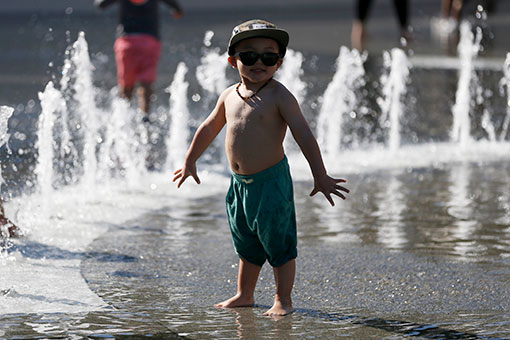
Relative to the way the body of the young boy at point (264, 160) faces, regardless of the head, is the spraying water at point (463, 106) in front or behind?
behind

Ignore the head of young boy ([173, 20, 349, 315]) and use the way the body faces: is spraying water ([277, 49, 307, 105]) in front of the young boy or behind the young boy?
behind

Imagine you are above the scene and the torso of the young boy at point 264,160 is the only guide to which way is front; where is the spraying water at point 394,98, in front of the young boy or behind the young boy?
behind

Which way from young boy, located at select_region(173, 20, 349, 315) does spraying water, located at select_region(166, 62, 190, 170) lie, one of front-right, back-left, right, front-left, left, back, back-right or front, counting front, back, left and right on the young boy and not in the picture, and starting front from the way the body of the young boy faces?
back-right

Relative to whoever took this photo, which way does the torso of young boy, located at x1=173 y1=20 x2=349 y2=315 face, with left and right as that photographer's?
facing the viewer and to the left of the viewer

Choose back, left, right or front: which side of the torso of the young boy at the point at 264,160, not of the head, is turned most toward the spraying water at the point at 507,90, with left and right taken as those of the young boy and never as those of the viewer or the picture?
back

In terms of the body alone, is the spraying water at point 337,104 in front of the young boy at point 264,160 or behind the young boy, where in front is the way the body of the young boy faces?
behind
